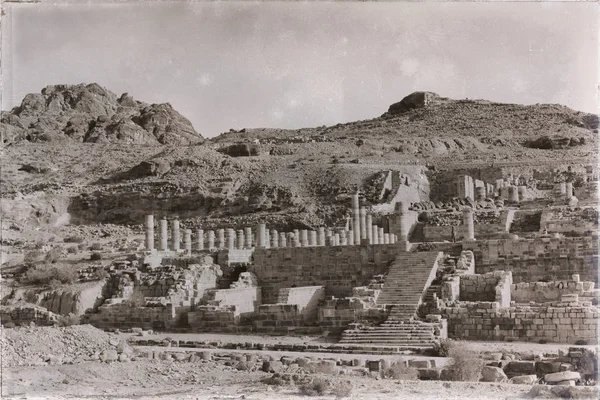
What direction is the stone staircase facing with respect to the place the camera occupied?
facing the viewer

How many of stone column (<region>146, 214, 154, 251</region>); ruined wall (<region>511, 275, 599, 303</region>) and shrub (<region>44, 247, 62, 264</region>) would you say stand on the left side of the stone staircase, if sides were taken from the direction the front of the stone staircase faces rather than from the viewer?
1

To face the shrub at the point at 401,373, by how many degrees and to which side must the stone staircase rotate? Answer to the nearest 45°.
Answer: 0° — it already faces it

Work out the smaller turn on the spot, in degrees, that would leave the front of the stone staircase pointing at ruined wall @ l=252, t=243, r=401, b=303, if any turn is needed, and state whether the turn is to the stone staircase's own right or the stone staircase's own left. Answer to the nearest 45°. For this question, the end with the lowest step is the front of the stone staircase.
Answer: approximately 135° to the stone staircase's own right

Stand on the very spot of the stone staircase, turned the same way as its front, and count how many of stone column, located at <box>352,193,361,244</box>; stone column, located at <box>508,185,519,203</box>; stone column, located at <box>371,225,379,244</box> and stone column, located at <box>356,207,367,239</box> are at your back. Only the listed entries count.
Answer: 4

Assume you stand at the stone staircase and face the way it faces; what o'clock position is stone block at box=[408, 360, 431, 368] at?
The stone block is roughly at 12 o'clock from the stone staircase.

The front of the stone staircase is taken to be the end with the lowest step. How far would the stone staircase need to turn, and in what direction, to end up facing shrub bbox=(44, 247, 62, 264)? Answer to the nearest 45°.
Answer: approximately 135° to its right

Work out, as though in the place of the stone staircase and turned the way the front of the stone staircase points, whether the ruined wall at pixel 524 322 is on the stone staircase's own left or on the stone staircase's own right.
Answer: on the stone staircase's own left

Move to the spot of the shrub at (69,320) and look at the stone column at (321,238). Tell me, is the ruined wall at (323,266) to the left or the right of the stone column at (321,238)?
right

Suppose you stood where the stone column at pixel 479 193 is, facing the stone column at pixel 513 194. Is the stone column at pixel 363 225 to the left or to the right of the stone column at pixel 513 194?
right

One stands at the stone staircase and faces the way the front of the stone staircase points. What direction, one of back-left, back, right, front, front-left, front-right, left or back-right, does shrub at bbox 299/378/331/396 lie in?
front

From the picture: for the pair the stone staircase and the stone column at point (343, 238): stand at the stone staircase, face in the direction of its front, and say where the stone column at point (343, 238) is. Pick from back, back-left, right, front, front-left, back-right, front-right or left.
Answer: back

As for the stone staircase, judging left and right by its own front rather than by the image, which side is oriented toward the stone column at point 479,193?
back
